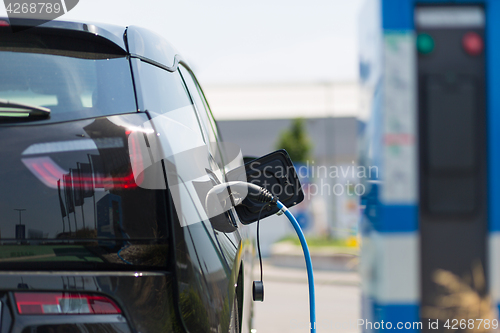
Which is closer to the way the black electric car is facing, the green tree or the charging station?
the green tree

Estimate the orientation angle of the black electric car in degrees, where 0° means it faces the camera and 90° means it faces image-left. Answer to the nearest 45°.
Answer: approximately 180°

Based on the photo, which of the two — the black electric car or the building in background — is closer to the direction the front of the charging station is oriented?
the black electric car

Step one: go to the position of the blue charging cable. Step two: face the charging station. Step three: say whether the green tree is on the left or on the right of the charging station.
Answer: left

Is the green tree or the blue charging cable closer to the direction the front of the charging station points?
the blue charging cable

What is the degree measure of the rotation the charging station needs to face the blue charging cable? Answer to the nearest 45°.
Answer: approximately 45° to its right

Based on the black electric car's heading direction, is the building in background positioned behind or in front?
in front

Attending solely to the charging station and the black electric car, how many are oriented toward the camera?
1
